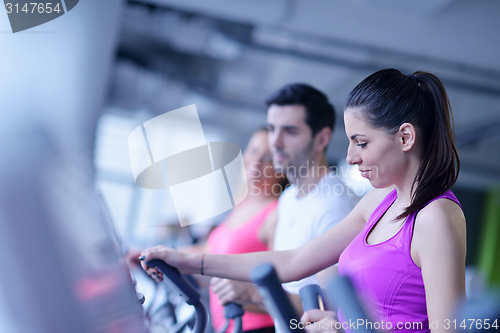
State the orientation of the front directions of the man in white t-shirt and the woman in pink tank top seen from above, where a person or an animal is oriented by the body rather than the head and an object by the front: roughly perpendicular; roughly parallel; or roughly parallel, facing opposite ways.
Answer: roughly parallel

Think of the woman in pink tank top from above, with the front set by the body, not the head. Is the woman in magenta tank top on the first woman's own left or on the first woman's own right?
on the first woman's own left

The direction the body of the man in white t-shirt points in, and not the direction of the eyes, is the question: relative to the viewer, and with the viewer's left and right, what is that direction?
facing the viewer and to the left of the viewer

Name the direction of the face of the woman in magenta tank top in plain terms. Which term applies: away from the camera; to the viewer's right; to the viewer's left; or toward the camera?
to the viewer's left

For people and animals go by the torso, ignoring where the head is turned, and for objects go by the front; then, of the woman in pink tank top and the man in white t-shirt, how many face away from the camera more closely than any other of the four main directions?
0
